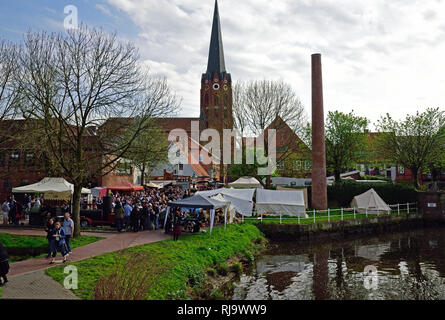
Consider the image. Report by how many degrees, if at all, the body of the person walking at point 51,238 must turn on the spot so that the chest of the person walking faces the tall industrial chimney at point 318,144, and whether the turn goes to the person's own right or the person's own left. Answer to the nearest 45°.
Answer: approximately 180°

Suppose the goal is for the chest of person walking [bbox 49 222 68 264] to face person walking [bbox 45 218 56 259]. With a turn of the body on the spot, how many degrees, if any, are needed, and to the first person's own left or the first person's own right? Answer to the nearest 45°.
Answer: approximately 135° to the first person's own right

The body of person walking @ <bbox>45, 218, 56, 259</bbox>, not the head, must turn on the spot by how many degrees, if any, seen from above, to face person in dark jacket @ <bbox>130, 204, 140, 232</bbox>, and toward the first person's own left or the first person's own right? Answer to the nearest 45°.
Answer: approximately 180°

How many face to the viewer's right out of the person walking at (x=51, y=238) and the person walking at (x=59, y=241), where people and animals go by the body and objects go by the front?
0

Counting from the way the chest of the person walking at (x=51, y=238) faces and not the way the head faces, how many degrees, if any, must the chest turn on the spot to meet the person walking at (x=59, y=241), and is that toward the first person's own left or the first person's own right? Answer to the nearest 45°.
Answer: approximately 45° to the first person's own left

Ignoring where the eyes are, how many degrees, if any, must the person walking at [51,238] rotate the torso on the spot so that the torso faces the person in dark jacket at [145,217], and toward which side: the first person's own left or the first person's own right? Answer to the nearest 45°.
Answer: approximately 180°

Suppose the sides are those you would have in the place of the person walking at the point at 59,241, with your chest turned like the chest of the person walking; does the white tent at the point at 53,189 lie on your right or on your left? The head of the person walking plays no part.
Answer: on your right

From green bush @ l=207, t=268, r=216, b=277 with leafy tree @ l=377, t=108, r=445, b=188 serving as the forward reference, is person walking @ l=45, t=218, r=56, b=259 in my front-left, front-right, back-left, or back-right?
back-left

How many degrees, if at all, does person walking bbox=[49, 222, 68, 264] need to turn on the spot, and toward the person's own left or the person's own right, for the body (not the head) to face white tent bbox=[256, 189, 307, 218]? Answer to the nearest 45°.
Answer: approximately 180°

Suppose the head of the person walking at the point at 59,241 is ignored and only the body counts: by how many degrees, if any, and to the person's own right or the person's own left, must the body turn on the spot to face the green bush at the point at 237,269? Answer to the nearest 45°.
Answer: approximately 135° to the person's own left
